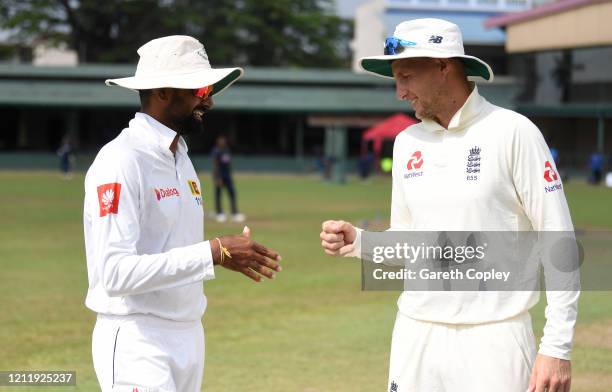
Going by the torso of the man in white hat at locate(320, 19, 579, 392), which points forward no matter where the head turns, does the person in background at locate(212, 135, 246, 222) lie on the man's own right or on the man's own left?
on the man's own right

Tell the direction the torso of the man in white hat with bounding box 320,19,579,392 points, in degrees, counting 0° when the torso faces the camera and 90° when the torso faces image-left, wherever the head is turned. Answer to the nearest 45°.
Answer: approximately 45°

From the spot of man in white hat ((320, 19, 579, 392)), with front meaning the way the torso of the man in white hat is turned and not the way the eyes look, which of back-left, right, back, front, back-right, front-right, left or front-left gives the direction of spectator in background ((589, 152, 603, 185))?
back-right

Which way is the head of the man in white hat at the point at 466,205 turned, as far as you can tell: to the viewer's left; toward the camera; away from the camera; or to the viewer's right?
to the viewer's left

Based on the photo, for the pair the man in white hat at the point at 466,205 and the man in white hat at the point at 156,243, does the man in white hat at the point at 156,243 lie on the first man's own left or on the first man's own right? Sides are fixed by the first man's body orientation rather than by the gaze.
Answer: on the first man's own right

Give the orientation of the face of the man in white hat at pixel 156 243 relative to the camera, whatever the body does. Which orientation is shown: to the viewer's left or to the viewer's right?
to the viewer's right

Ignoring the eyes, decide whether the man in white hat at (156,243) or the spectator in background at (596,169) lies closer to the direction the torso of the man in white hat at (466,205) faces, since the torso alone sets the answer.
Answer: the man in white hat
